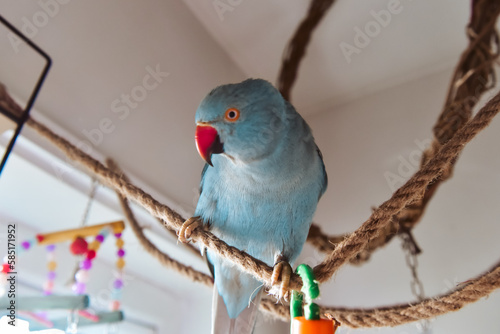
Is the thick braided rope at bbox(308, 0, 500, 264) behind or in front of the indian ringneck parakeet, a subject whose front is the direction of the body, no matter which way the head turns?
behind

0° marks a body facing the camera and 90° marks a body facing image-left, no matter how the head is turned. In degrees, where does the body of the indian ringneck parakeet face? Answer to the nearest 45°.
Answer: approximately 45°

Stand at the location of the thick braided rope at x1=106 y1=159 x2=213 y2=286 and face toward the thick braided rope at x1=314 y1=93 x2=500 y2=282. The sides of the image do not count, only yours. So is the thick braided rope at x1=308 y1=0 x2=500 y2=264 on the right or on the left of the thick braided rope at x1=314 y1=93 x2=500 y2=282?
left
